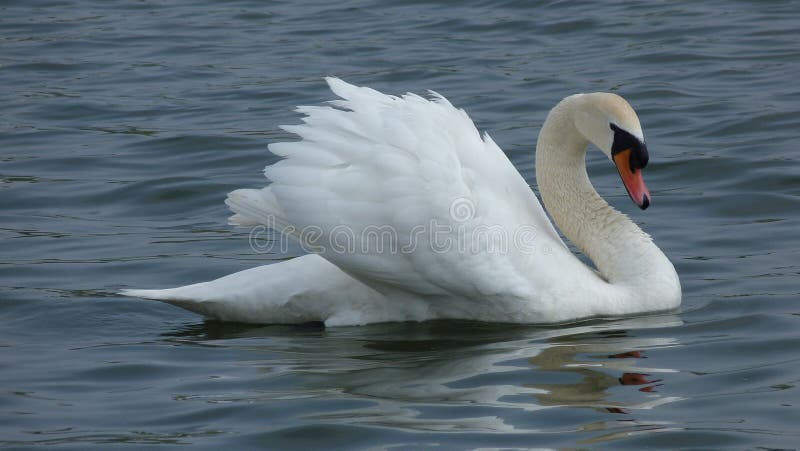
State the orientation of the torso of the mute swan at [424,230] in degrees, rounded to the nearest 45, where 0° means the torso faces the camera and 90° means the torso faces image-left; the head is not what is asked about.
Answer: approximately 270°
